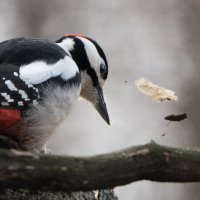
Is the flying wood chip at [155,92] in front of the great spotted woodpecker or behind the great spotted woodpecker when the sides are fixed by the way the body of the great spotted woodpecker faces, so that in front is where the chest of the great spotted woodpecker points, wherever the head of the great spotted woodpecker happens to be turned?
in front

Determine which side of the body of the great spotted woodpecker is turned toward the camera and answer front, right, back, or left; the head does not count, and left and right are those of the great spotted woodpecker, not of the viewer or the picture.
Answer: right
